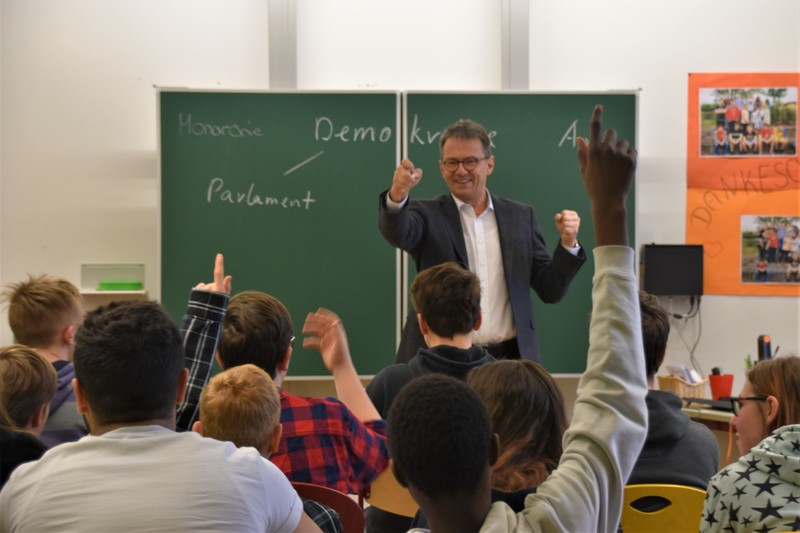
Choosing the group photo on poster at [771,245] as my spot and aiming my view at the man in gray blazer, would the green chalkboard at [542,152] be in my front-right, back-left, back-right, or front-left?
front-right

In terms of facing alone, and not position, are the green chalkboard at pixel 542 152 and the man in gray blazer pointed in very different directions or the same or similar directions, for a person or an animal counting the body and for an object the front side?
same or similar directions

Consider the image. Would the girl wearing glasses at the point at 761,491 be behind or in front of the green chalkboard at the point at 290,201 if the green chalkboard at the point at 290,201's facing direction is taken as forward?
in front

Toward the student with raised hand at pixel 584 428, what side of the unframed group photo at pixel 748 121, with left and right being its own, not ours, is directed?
front

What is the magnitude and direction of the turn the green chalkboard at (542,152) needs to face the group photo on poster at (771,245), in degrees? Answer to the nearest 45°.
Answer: approximately 90° to its left

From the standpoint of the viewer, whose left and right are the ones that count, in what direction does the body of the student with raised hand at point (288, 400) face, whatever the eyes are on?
facing away from the viewer

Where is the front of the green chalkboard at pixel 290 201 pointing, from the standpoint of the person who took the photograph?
facing the viewer

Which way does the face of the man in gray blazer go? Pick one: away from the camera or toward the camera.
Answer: toward the camera

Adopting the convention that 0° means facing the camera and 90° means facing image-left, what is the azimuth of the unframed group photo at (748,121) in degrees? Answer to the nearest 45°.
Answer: approximately 0°

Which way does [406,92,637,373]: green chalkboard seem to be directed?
toward the camera

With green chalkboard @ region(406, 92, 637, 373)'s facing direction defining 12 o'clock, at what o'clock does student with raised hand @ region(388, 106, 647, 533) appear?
The student with raised hand is roughly at 12 o'clock from the green chalkboard.

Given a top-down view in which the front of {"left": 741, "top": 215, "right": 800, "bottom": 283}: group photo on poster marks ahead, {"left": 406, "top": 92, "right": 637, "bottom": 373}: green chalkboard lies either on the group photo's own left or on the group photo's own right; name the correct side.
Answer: on the group photo's own right

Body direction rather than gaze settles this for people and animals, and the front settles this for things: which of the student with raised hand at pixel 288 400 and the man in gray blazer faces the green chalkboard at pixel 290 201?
the student with raised hand

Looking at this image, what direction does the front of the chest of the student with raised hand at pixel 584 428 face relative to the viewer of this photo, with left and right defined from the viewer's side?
facing away from the viewer
